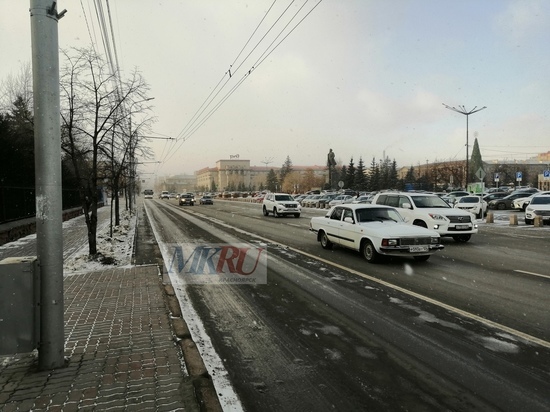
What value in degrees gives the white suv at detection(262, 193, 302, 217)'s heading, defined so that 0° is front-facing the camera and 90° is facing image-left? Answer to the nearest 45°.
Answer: approximately 315°

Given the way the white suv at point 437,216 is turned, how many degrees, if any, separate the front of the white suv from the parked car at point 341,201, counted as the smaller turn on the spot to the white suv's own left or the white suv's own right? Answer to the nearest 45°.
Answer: approximately 135° to the white suv's own left

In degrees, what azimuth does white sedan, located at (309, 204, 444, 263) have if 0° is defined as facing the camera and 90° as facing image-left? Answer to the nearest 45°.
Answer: approximately 315°

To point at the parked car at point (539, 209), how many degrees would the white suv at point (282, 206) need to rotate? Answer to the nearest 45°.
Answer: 0° — it already faces it

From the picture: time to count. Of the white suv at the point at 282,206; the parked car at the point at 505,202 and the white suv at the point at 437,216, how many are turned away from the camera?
0

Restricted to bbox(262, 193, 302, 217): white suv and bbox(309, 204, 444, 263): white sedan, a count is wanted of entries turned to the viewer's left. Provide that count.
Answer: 0

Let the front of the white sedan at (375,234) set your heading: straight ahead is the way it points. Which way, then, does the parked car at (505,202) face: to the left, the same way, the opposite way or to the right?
to the right

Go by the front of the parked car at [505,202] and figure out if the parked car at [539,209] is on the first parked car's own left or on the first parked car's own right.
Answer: on the first parked car's own left

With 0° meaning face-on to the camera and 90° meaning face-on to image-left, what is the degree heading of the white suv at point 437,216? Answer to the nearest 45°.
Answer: approximately 315°

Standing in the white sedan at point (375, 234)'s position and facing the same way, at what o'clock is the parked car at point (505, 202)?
The parked car is roughly at 8 o'clock from the white sedan.

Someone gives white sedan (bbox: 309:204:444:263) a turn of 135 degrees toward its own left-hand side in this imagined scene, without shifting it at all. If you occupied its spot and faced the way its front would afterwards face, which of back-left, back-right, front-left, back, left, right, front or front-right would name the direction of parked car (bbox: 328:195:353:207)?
front

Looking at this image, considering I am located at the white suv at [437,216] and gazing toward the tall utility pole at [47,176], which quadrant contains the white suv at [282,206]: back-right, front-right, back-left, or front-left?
back-right

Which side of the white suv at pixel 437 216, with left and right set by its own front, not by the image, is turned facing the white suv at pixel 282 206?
back

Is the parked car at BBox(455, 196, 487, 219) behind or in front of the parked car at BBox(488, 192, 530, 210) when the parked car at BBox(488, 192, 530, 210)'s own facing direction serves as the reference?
in front
